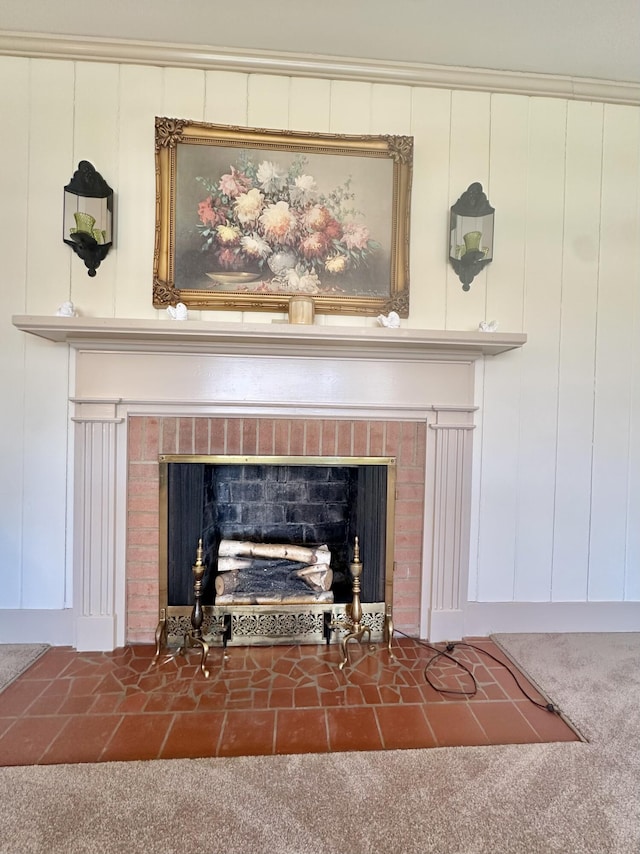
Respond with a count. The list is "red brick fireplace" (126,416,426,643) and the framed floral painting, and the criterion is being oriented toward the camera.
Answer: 2

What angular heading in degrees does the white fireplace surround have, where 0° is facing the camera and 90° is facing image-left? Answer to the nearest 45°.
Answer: approximately 0°

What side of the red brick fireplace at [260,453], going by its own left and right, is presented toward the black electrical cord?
left

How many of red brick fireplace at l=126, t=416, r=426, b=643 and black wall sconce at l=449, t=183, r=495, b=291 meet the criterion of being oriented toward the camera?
2

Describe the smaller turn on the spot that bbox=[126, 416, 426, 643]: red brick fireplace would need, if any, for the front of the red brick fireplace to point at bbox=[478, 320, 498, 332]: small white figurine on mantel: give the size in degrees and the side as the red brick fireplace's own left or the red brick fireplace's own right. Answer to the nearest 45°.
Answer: approximately 90° to the red brick fireplace's own left

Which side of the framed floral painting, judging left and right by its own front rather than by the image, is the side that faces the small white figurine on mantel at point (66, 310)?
right

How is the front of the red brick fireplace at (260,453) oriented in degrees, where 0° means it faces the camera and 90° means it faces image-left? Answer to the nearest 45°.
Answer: approximately 0°
